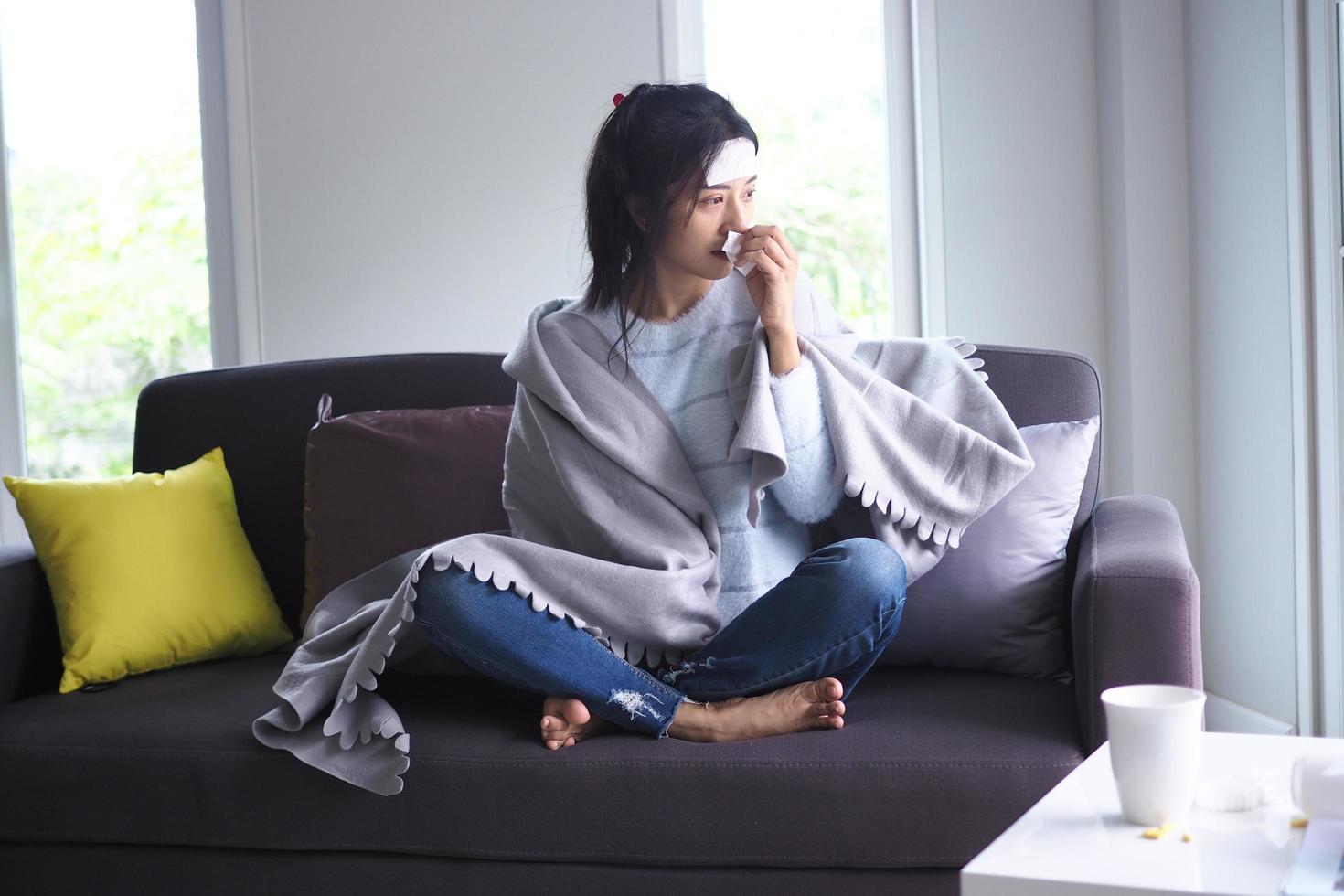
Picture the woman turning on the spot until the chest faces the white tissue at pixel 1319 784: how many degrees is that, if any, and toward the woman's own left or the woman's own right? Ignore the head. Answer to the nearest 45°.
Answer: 0° — they already face it

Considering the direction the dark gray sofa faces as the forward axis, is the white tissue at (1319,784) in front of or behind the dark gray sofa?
in front

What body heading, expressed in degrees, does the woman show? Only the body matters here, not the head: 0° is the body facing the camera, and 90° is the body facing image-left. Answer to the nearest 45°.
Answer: approximately 0°

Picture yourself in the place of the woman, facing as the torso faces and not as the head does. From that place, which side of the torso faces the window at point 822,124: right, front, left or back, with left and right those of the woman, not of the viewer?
back
